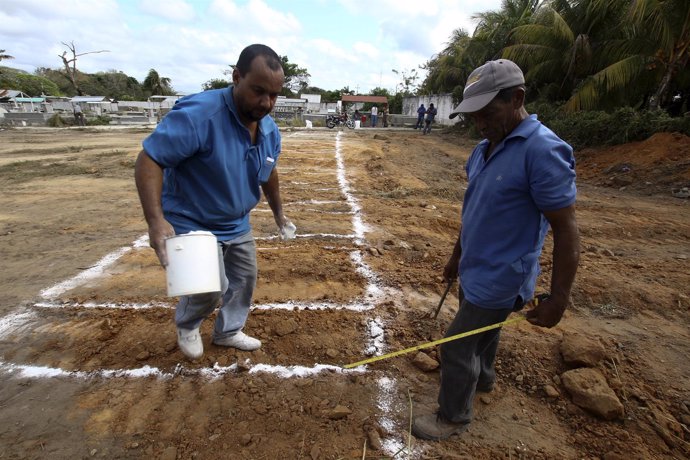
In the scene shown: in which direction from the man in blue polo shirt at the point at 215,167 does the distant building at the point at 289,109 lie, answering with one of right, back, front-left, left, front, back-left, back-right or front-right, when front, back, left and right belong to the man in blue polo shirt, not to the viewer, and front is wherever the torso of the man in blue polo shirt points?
back-left

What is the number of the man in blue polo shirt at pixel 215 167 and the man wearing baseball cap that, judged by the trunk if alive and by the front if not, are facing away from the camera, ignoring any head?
0

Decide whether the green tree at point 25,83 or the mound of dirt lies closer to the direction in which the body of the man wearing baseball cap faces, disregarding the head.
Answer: the green tree

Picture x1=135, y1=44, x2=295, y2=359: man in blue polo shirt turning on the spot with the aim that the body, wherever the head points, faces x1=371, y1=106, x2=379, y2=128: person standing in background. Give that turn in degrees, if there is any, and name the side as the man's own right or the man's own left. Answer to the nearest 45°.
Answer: approximately 90° to the man's own left

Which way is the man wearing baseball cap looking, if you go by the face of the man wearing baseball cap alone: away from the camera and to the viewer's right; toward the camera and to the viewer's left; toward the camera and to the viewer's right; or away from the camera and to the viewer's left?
toward the camera and to the viewer's left

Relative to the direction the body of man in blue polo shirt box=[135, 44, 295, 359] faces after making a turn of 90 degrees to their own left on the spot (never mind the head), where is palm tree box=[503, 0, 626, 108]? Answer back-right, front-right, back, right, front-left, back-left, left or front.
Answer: front

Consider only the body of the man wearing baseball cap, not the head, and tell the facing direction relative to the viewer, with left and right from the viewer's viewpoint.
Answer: facing the viewer and to the left of the viewer

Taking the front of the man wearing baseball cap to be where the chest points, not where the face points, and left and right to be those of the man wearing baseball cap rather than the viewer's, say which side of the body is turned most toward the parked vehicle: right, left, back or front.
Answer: right

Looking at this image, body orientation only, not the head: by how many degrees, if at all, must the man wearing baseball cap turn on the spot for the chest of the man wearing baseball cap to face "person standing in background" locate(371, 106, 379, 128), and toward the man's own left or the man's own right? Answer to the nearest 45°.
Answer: approximately 135° to the man's own right

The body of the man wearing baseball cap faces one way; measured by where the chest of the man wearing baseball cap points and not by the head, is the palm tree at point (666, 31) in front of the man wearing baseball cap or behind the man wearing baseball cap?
behind

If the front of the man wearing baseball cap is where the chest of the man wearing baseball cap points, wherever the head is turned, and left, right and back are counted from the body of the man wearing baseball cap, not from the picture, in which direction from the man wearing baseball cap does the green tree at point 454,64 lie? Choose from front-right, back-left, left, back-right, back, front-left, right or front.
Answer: back-right
